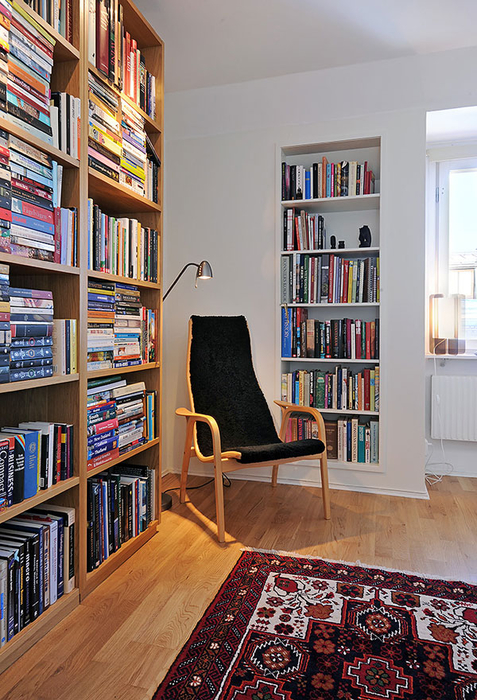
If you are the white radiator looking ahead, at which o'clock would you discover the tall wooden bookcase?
The tall wooden bookcase is roughly at 1 o'clock from the white radiator.

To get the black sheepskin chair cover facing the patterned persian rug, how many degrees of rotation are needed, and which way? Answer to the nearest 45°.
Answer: approximately 45° to its right

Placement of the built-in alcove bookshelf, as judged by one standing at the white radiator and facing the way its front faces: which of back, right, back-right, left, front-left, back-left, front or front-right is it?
front-right

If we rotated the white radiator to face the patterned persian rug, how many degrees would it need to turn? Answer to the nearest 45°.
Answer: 0° — it already faces it

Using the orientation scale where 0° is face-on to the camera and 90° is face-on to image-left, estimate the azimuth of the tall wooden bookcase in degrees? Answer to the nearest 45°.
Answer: approximately 315°

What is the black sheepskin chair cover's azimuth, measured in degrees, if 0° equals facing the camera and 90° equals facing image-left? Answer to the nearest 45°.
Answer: approximately 315°

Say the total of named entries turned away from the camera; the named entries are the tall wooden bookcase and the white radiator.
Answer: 0

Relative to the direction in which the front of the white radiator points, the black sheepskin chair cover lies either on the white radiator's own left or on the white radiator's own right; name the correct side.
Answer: on the white radiator's own right

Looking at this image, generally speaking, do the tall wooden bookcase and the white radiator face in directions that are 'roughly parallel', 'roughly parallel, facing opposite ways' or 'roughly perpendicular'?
roughly perpendicular

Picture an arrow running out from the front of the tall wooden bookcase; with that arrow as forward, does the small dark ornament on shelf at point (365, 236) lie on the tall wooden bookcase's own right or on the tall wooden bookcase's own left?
on the tall wooden bookcase's own left
